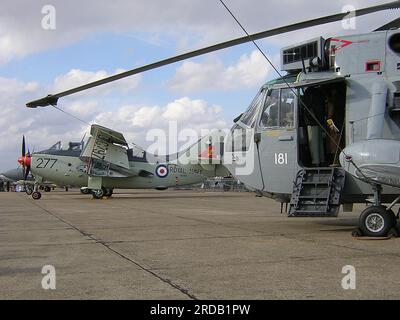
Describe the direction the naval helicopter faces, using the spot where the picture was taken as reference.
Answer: facing to the left of the viewer

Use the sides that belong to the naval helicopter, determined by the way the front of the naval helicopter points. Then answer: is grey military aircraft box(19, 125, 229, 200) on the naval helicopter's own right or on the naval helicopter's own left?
on the naval helicopter's own right

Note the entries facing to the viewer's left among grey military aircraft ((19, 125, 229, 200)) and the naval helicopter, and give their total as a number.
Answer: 2

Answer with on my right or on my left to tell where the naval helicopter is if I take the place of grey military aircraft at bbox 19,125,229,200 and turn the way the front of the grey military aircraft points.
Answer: on my left

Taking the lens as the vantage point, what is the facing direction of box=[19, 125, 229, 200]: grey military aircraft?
facing to the left of the viewer
